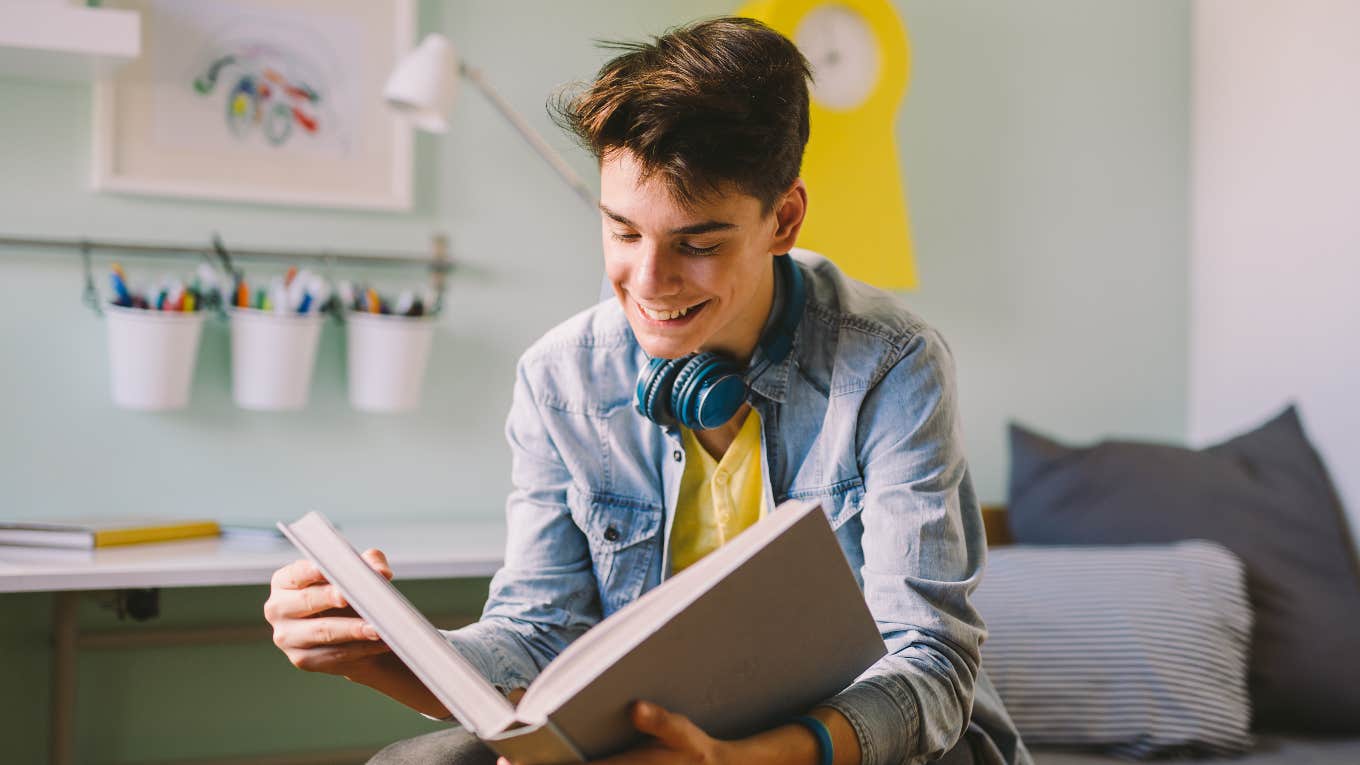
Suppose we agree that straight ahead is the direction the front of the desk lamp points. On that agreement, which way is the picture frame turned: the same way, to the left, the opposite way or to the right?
to the left

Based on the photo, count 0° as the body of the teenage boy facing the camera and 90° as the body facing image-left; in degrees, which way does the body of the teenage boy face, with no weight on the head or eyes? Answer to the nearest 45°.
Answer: approximately 45°

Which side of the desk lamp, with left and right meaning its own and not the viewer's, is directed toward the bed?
back

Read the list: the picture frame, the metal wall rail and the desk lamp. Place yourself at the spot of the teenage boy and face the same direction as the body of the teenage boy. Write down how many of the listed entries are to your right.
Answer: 3

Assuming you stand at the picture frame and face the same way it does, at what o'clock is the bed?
The bed is roughly at 10 o'clock from the picture frame.

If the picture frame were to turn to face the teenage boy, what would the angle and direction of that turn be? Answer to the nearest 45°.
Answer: approximately 45° to its left

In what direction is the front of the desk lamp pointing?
to the viewer's left

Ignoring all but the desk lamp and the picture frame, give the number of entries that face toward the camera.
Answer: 1
